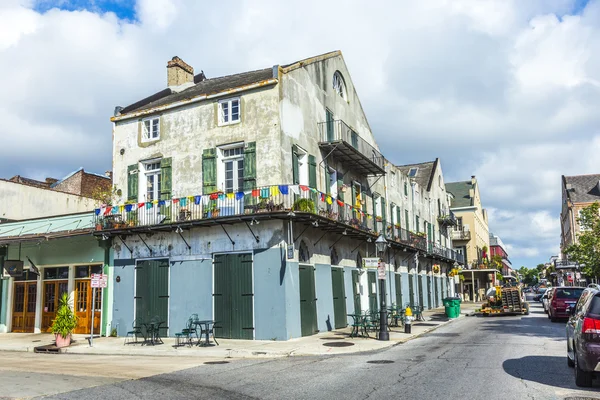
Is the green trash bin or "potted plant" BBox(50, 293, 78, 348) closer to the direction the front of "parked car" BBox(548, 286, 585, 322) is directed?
the green trash bin

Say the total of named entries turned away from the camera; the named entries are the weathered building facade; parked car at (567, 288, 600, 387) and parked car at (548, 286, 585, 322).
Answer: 2

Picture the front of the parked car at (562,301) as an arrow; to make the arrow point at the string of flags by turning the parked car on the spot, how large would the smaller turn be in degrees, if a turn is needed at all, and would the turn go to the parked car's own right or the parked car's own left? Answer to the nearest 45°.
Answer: approximately 135° to the parked car's own left

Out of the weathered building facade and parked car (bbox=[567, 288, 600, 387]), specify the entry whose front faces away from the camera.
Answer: the parked car

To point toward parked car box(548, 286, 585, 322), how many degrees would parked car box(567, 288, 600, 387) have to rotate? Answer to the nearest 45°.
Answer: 0° — it already faces it

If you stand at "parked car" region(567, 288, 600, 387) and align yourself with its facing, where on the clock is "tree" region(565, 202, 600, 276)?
The tree is roughly at 12 o'clock from the parked car.

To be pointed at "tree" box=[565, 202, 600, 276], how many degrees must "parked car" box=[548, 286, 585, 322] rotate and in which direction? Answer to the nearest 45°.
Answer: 0° — it already faces it

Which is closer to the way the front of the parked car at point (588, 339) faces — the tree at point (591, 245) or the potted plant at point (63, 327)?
the tree

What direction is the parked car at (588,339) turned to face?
away from the camera

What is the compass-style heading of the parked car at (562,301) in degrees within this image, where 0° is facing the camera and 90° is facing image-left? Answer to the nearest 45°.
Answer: approximately 180°

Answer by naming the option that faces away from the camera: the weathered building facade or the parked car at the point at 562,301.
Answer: the parked car

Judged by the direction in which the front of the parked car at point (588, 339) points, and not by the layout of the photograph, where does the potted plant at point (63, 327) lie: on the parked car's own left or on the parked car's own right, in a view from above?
on the parked car's own left
